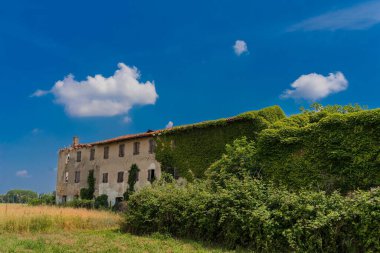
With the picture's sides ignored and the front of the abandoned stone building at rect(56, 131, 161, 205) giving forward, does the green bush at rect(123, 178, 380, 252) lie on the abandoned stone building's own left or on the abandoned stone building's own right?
on the abandoned stone building's own left

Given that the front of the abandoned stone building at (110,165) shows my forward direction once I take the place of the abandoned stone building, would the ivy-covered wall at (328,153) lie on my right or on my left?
on my left

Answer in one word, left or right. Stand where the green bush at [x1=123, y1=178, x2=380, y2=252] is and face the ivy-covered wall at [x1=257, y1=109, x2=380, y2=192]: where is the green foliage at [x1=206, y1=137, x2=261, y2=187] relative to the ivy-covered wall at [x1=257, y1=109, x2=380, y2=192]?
left

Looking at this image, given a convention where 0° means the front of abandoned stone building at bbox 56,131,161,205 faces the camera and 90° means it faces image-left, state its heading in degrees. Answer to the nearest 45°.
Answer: approximately 45°
